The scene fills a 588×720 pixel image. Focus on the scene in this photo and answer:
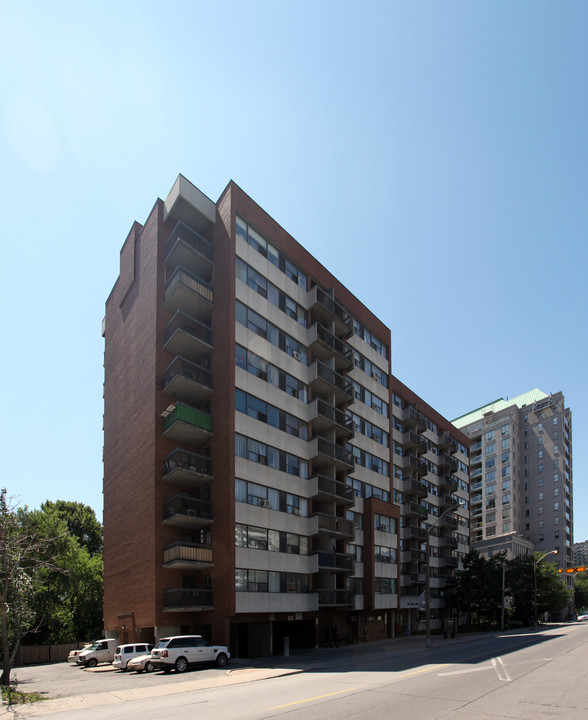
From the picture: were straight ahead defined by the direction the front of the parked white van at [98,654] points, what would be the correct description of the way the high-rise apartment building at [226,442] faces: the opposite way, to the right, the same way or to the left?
to the left

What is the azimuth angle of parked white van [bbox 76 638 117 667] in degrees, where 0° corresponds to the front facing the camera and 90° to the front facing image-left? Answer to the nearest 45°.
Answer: approximately 45°
